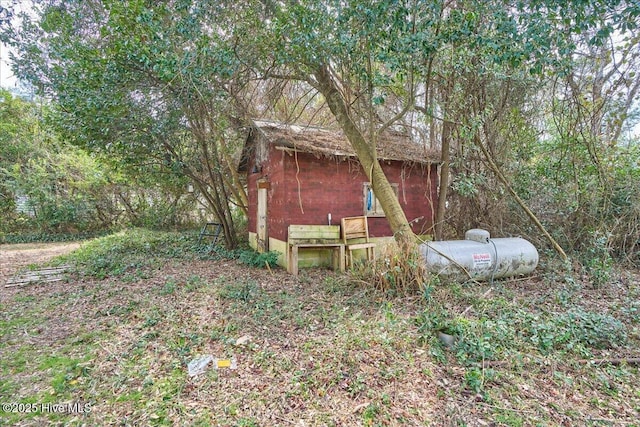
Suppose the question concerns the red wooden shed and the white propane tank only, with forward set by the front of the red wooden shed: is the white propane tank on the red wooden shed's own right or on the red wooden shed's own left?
on the red wooden shed's own left

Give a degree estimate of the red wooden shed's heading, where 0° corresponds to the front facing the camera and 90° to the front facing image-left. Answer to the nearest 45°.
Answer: approximately 45°

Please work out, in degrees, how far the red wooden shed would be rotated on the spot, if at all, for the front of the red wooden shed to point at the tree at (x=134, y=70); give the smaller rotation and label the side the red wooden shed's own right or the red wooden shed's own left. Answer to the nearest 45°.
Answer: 0° — it already faces it
